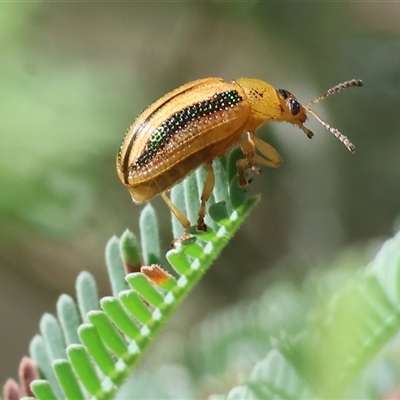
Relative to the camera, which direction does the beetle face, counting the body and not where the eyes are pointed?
to the viewer's right
